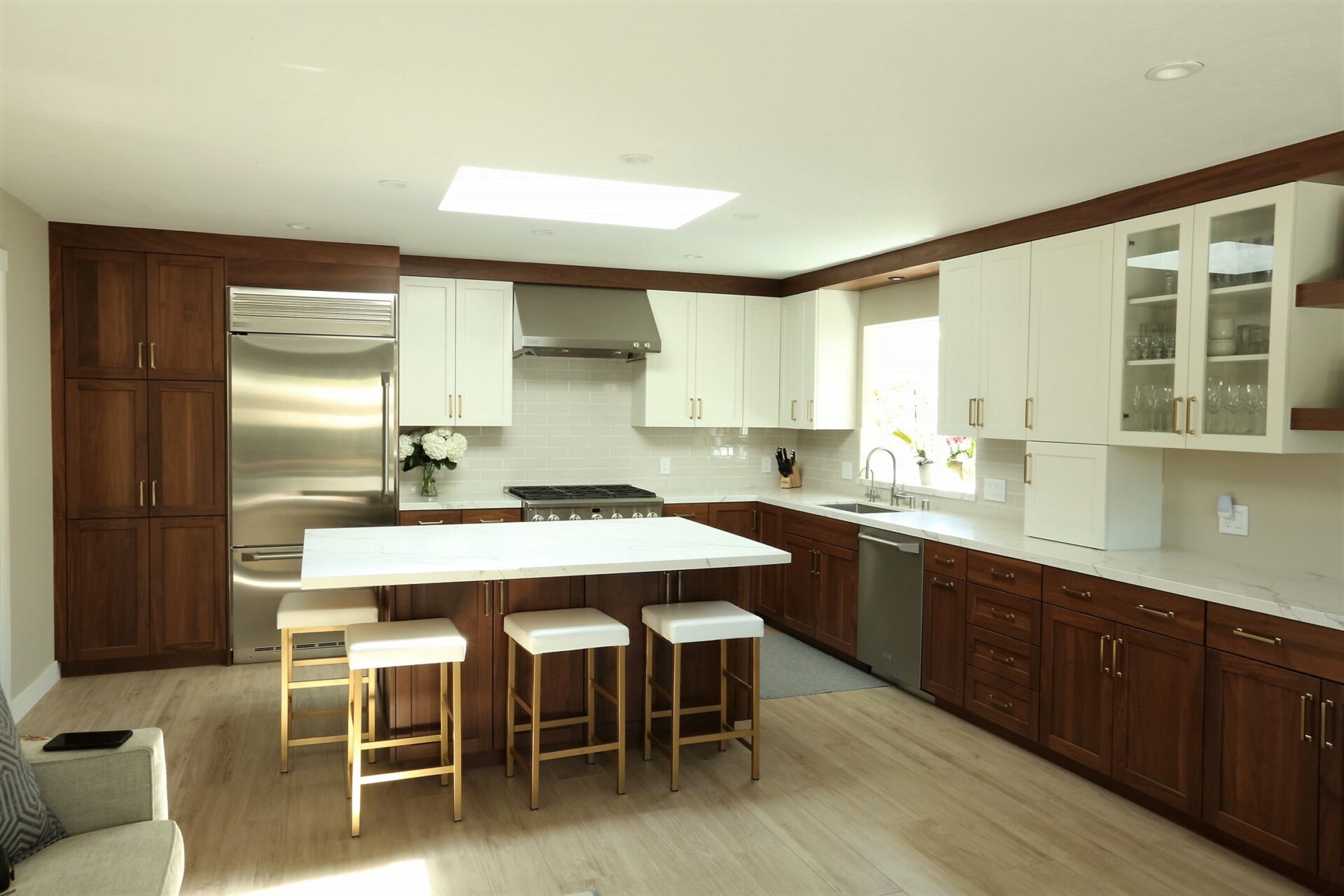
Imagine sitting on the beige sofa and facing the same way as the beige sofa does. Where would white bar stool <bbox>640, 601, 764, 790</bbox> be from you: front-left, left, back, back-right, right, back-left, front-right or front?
front

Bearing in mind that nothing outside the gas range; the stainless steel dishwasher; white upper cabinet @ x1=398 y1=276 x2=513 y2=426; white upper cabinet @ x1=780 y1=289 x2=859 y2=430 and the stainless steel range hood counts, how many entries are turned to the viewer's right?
0

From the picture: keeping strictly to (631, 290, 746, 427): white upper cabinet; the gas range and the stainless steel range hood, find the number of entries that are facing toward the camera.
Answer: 3

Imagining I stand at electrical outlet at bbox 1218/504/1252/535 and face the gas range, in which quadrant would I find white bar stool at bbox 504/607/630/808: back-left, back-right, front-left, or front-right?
front-left

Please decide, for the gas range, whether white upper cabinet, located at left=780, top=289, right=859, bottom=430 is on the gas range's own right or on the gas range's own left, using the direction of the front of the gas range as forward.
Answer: on the gas range's own left

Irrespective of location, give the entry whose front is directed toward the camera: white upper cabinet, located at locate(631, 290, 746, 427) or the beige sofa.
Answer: the white upper cabinet

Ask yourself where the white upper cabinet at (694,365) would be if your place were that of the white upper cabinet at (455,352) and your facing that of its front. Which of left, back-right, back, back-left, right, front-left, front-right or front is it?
left

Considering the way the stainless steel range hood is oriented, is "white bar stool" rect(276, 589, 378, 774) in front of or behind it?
in front

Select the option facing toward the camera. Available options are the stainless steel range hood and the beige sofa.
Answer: the stainless steel range hood

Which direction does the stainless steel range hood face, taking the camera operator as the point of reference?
facing the viewer

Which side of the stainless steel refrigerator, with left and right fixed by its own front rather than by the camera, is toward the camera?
front

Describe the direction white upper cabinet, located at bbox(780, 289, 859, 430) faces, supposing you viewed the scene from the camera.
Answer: facing the viewer and to the left of the viewer

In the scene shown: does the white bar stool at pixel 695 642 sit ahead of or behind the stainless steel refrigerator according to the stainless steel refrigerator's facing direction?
ahead

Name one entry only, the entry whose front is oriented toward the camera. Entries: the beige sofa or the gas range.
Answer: the gas range

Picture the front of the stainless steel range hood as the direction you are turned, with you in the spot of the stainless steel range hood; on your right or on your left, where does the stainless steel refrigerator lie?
on your right

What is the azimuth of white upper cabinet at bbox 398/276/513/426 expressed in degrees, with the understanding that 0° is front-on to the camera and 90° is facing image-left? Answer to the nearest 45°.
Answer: approximately 0°

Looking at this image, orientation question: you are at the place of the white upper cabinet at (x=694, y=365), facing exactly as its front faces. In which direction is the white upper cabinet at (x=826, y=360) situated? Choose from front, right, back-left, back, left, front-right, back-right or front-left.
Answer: left
